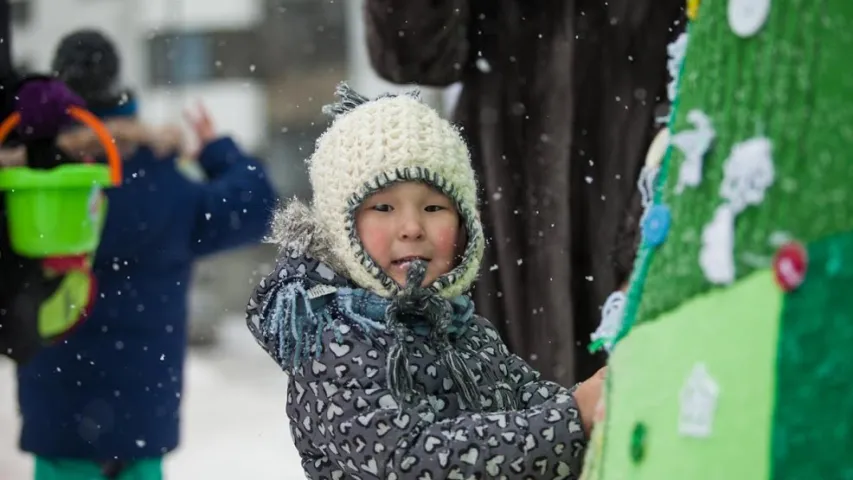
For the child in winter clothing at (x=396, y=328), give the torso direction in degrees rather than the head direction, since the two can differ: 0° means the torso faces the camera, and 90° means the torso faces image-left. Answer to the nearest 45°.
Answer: approximately 315°

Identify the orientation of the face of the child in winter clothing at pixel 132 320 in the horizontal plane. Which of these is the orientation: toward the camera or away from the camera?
away from the camera

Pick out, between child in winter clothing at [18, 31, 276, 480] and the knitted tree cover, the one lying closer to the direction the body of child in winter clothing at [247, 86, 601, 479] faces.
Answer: the knitted tree cover

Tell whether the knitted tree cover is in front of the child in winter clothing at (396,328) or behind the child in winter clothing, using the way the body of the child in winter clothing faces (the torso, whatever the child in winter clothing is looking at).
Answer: in front

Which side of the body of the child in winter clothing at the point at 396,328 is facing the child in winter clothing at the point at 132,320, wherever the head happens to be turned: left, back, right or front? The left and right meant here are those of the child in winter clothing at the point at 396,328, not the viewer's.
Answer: back
